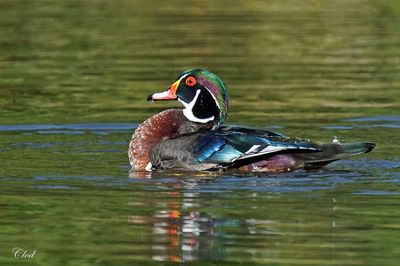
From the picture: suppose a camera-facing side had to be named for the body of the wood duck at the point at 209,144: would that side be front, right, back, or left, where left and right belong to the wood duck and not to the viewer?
left
